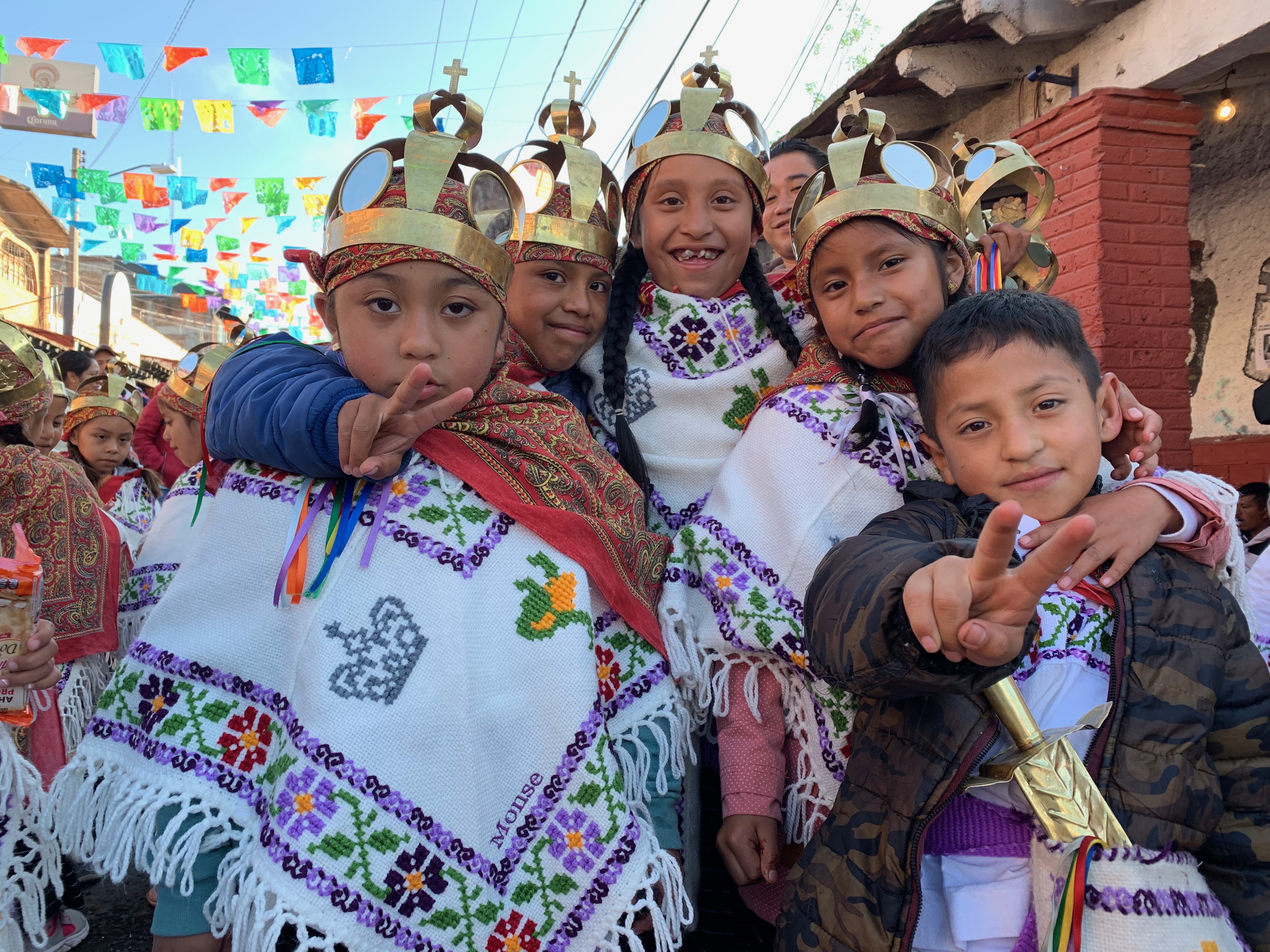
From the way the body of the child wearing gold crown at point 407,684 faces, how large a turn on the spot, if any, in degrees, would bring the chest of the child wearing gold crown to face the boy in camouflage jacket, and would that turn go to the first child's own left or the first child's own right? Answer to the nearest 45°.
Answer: approximately 90° to the first child's own left

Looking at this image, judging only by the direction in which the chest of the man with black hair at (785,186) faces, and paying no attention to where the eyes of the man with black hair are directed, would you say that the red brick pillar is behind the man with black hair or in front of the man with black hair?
behind

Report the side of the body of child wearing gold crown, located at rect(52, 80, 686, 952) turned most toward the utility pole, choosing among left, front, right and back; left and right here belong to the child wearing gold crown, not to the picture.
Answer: back

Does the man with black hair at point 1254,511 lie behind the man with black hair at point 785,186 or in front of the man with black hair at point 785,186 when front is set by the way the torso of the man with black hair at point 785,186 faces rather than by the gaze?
behind

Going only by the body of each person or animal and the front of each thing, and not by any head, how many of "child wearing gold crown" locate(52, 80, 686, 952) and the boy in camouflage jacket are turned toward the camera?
2

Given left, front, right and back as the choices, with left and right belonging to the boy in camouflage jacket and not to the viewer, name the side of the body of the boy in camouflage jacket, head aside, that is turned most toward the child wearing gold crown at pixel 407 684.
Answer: right

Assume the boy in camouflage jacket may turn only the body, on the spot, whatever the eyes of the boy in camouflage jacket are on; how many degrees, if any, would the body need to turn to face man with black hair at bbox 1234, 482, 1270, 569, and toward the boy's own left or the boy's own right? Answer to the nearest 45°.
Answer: approximately 180°

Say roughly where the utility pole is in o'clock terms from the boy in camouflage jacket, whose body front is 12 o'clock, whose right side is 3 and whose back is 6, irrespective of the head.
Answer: The utility pole is roughly at 4 o'clock from the boy in camouflage jacket.

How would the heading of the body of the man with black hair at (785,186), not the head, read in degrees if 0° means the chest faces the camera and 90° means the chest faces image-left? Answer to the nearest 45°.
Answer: approximately 45°

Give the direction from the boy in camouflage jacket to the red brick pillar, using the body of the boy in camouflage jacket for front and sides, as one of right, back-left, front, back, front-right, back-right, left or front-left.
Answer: back
